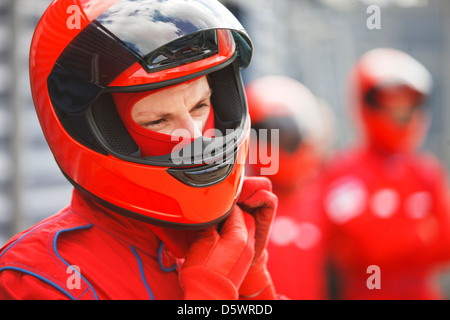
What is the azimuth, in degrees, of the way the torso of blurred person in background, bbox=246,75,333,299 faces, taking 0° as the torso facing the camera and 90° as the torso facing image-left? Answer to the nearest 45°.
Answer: approximately 45°

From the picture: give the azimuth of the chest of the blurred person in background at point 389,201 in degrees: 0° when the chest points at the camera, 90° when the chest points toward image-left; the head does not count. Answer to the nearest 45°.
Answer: approximately 315°

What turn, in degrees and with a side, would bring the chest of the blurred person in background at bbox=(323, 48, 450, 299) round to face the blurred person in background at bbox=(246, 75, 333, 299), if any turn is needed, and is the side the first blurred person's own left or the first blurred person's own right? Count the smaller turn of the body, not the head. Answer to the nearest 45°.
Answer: approximately 90° to the first blurred person's own right
